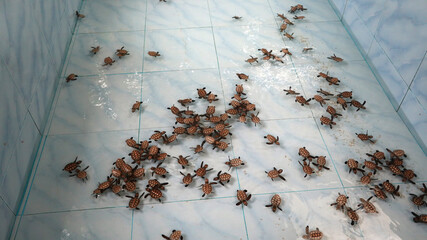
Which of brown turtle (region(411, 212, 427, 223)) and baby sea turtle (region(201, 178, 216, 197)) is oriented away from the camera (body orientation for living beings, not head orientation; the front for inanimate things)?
the baby sea turtle

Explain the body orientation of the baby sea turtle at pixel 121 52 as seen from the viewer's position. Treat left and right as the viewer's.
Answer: facing to the right of the viewer

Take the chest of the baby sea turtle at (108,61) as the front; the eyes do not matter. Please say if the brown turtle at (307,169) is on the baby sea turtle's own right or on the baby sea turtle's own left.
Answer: on the baby sea turtle's own right

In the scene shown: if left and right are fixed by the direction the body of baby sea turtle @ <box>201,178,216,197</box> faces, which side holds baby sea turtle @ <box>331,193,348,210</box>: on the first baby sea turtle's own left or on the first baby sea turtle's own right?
on the first baby sea turtle's own right

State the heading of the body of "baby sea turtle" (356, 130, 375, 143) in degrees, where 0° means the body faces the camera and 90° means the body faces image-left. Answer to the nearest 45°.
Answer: approximately 270°
